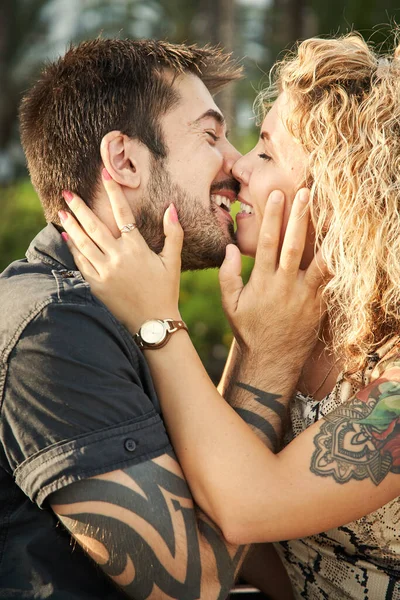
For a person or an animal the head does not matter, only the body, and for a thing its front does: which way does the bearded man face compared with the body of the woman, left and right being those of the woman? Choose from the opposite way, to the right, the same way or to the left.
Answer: the opposite way

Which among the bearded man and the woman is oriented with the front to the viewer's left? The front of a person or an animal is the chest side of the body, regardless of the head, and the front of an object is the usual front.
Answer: the woman

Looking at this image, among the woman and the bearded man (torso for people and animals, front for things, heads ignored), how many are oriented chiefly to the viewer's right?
1

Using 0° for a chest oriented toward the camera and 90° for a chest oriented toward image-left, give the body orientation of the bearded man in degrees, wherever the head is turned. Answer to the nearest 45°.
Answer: approximately 270°

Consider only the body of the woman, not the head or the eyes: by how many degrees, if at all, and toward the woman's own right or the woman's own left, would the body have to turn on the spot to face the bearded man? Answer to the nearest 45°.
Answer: approximately 45° to the woman's own left

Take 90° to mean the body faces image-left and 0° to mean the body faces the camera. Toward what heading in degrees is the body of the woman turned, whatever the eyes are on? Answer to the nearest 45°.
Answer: approximately 90°

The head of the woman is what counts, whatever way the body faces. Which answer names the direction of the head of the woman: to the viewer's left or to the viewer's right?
to the viewer's left

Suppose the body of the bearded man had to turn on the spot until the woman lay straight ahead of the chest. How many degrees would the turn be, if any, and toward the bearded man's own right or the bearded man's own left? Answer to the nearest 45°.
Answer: approximately 45° to the bearded man's own left

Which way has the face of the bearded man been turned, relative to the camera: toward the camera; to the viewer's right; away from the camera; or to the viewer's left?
to the viewer's right
